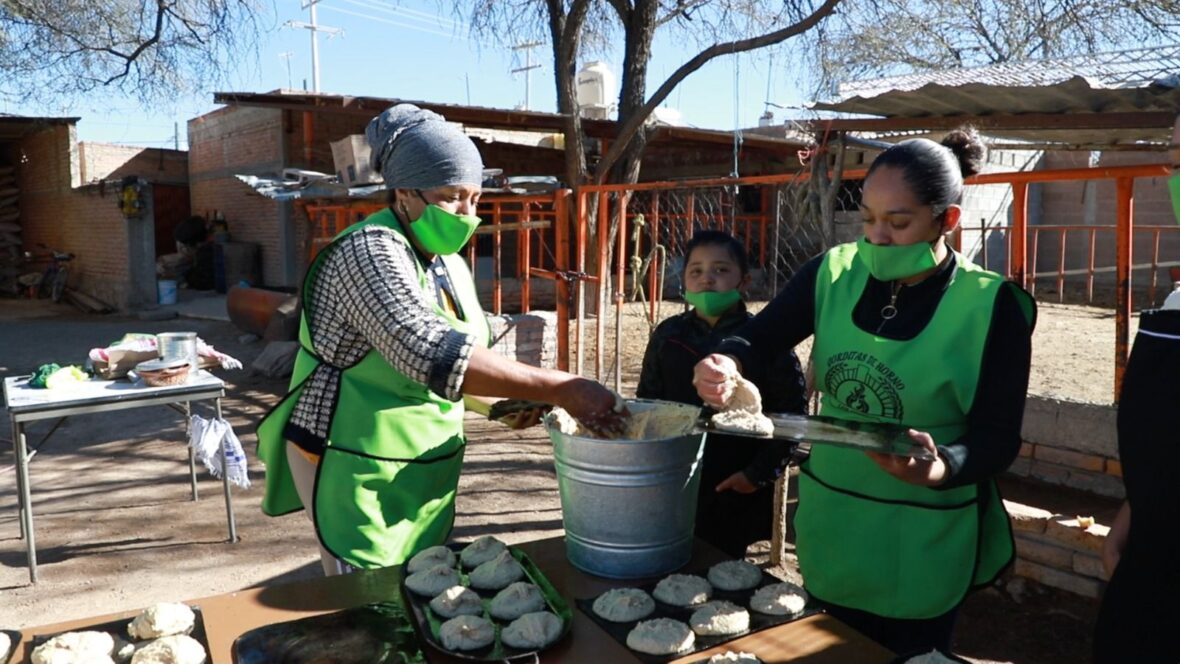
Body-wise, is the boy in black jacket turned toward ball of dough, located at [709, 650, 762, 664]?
yes

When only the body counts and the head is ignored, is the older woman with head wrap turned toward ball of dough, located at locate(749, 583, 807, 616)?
yes

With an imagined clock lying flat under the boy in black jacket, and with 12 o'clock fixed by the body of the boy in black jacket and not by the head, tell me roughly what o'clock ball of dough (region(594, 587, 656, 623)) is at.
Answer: The ball of dough is roughly at 12 o'clock from the boy in black jacket.

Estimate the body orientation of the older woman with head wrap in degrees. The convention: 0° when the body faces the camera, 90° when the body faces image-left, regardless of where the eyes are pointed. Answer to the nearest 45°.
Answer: approximately 315°

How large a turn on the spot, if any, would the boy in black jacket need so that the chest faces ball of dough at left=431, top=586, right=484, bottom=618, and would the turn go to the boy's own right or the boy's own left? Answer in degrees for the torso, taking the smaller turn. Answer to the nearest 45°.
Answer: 0° — they already face it

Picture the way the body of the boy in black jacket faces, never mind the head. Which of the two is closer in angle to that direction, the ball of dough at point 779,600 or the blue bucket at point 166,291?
the ball of dough

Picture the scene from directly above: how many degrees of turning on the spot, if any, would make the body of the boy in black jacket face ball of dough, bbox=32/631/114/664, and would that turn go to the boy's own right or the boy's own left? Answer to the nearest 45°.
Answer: approximately 45° to the boy's own right

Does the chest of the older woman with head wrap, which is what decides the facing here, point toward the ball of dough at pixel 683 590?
yes

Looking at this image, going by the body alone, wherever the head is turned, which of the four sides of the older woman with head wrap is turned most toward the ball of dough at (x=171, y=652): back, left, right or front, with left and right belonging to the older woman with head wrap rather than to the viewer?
right

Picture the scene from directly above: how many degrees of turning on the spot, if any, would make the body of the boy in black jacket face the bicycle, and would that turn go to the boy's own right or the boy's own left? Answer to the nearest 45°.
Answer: approximately 135° to the boy's own right
